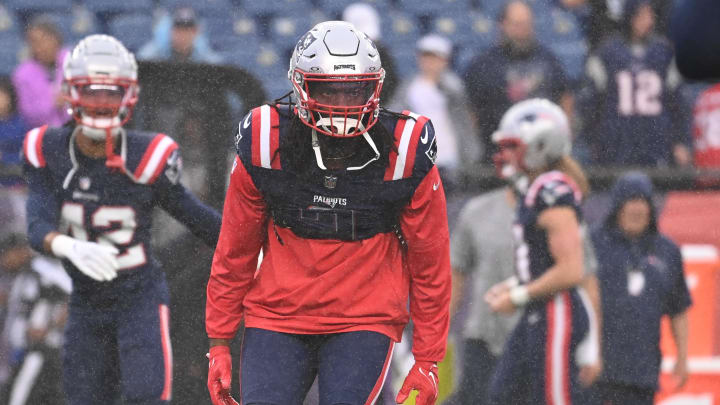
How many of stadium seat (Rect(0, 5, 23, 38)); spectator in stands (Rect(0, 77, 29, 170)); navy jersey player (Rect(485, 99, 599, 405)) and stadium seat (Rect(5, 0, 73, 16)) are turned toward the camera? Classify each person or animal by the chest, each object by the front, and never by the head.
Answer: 3

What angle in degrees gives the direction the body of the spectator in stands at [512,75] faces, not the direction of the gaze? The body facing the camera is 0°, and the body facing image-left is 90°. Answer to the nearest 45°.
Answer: approximately 0°

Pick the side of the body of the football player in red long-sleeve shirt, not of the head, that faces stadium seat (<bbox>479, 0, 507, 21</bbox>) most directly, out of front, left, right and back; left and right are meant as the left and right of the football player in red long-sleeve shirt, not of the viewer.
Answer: back

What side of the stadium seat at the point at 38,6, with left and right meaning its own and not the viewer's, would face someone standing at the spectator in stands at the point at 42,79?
front

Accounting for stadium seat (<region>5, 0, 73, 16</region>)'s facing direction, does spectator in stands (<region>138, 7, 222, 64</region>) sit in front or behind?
in front

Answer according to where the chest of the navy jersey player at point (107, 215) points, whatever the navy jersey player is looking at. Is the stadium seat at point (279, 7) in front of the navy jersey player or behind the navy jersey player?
behind

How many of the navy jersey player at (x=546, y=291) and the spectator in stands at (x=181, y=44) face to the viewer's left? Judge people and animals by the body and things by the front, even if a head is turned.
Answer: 1

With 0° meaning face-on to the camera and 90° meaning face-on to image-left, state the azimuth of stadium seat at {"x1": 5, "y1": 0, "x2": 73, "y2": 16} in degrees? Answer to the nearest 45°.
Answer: approximately 0°

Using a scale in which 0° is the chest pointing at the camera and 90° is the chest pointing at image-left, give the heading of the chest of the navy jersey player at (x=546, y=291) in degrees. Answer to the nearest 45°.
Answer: approximately 90°
